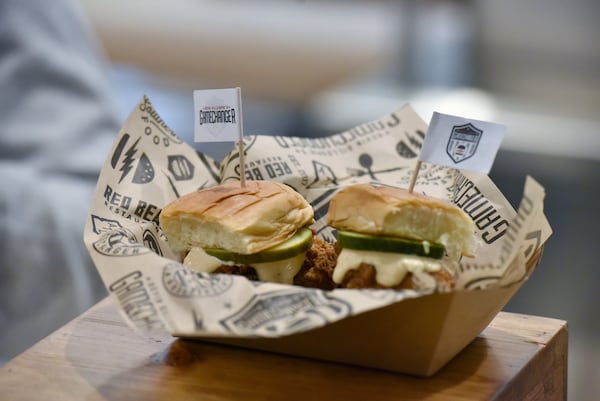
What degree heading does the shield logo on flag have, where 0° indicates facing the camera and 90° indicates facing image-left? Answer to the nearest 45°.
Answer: approximately 0°
